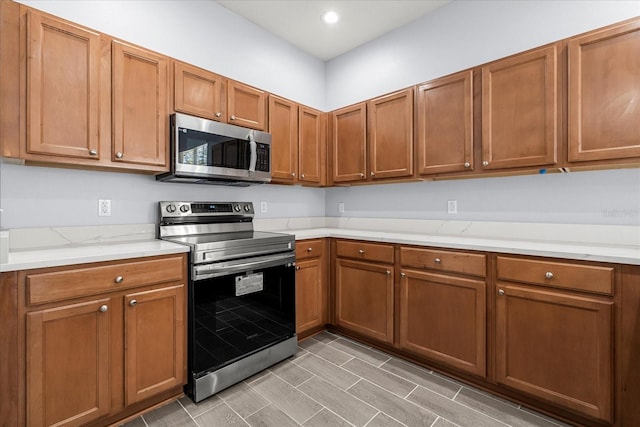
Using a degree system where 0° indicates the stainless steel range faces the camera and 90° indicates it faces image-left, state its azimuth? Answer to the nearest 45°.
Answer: approximately 315°

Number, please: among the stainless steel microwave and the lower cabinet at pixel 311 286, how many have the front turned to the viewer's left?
0

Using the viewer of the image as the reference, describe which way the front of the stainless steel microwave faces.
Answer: facing the viewer and to the right of the viewer

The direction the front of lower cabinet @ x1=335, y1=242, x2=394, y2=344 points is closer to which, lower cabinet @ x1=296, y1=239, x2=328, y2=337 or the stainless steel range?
the stainless steel range

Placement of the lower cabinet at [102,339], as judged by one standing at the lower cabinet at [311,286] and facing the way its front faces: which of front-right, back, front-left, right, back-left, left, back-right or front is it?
right

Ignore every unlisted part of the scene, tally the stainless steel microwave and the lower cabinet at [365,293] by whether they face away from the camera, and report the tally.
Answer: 0

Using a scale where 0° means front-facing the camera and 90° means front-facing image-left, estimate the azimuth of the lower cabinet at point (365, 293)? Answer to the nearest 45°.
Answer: approximately 45°

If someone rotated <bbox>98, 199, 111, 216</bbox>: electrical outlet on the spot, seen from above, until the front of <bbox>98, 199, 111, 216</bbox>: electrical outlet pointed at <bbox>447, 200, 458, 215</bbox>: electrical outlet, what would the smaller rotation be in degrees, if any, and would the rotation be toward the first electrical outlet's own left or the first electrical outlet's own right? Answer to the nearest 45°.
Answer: approximately 45° to the first electrical outlet's own left

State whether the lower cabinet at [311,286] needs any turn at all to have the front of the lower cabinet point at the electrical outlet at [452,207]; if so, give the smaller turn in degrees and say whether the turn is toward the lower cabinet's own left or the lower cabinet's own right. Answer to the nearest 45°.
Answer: approximately 45° to the lower cabinet's own left

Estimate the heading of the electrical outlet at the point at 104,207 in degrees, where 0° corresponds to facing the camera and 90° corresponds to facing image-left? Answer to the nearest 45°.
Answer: approximately 0°

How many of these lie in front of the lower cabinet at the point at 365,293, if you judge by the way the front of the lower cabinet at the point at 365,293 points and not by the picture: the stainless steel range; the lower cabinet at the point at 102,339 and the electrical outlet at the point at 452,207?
2
